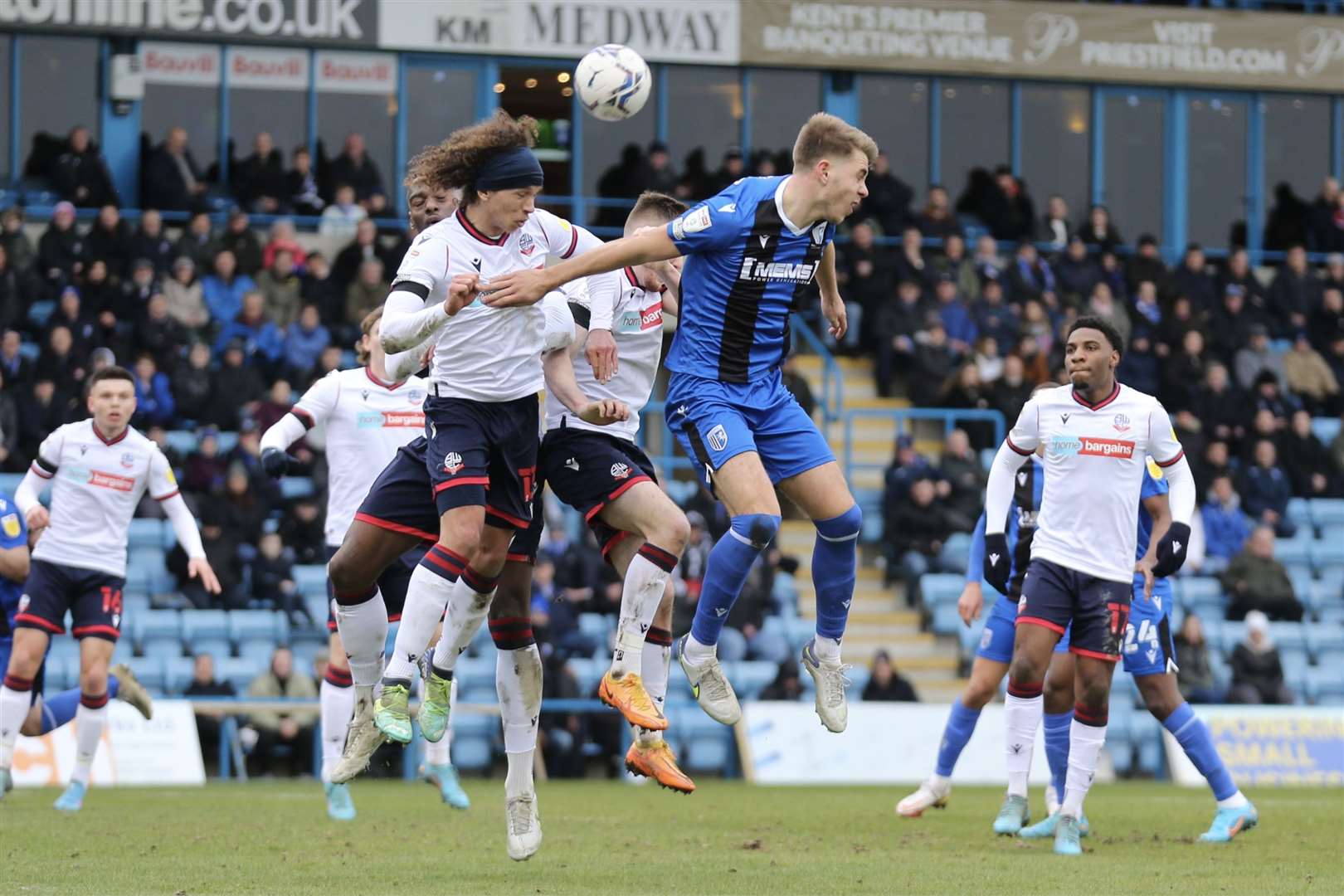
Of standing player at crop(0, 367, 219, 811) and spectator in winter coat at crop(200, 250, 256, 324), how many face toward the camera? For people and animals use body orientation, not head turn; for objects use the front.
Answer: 2

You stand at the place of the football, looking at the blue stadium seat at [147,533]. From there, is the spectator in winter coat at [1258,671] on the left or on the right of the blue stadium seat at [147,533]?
right

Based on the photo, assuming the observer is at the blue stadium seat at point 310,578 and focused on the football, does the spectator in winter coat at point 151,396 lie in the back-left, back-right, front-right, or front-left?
back-right

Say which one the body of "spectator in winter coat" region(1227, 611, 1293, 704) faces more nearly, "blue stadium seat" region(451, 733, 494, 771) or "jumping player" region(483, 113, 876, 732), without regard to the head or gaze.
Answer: the jumping player

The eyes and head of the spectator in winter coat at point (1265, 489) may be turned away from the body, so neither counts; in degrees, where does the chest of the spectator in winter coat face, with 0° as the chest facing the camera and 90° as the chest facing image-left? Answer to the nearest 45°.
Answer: approximately 0°
